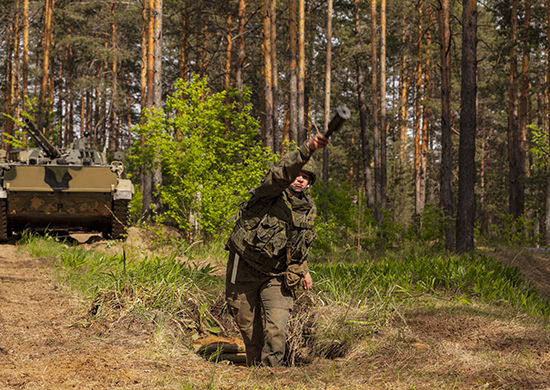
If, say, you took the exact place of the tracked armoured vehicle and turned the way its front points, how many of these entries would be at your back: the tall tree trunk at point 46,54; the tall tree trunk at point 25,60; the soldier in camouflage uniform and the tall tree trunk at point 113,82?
3

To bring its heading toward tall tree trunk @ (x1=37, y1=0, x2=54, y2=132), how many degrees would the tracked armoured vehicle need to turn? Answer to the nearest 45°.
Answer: approximately 180°

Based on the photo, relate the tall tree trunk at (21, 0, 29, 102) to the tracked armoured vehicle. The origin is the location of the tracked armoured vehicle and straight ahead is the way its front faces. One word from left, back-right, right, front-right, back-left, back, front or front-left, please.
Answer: back

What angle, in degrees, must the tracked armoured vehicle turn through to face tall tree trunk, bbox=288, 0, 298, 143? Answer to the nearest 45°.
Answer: approximately 135° to its left

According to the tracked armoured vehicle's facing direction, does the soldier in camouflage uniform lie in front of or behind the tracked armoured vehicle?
in front

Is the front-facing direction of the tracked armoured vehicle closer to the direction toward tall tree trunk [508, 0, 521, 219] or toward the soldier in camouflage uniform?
the soldier in camouflage uniform

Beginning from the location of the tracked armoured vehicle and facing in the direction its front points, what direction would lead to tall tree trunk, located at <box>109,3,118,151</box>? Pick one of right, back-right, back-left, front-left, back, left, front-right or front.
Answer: back

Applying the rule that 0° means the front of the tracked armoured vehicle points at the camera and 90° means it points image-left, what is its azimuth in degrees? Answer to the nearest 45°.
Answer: approximately 0°

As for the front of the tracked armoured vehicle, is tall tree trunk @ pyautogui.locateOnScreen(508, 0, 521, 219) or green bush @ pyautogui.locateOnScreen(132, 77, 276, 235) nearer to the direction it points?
the green bush

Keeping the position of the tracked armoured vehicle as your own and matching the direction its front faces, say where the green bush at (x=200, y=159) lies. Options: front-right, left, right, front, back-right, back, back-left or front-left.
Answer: front-left
